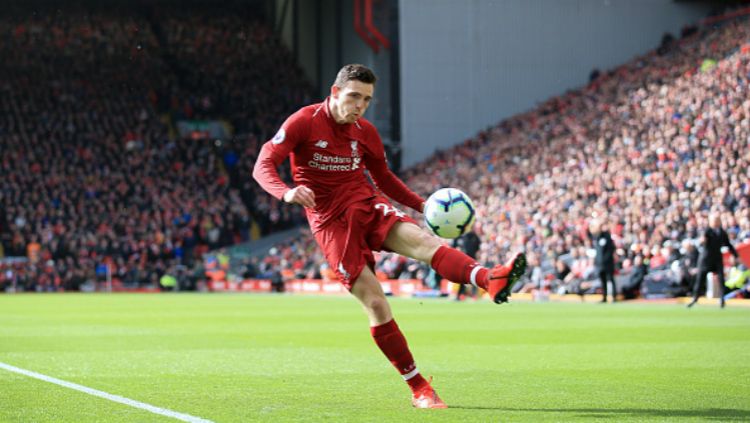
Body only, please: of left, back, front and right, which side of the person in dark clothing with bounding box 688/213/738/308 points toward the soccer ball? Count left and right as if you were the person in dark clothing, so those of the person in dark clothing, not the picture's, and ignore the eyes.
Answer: front

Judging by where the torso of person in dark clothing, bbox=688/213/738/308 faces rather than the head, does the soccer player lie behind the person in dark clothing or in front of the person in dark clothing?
in front

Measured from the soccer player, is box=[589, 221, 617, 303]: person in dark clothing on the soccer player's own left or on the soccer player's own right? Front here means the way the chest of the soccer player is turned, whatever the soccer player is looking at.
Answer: on the soccer player's own left

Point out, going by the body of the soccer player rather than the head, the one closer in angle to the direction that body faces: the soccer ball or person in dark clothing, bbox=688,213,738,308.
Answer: the soccer ball

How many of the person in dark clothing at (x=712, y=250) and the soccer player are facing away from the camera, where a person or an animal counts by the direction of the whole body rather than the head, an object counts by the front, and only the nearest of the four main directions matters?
0

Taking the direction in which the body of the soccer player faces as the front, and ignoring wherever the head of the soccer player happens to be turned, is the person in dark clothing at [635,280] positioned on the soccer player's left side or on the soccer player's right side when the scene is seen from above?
on the soccer player's left side
